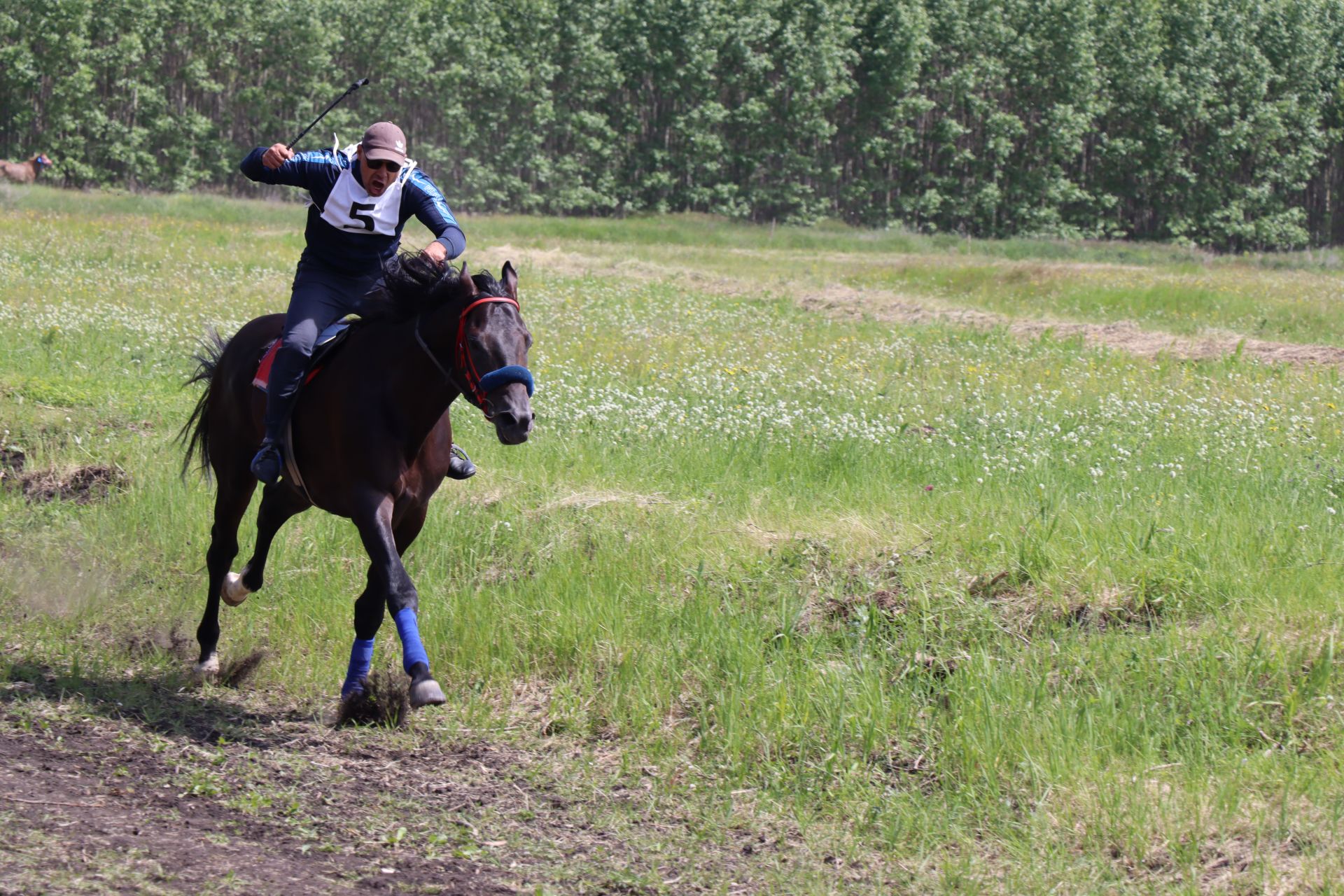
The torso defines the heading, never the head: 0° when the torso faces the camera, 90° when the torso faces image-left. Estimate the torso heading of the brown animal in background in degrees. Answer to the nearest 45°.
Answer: approximately 270°

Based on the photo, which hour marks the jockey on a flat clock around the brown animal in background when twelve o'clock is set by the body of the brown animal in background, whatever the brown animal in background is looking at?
The jockey is roughly at 3 o'clock from the brown animal in background.

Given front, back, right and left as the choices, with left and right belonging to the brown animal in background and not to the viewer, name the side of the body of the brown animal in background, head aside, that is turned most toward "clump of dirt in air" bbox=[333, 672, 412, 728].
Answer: right

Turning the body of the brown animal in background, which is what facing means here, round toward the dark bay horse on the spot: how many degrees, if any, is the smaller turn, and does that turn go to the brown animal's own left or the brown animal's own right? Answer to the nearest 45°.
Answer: approximately 90° to the brown animal's own right

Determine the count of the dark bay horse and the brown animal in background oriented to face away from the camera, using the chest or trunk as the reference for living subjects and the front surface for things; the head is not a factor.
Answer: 0

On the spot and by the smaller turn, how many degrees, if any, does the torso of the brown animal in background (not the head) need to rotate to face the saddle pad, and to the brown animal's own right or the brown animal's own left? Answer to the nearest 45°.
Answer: approximately 90° to the brown animal's own right

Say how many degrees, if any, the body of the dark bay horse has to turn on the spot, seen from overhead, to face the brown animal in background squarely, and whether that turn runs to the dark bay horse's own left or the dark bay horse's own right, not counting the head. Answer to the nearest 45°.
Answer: approximately 135° to the dark bay horse's own left

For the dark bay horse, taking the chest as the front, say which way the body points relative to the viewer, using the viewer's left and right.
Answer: facing the viewer and to the right of the viewer

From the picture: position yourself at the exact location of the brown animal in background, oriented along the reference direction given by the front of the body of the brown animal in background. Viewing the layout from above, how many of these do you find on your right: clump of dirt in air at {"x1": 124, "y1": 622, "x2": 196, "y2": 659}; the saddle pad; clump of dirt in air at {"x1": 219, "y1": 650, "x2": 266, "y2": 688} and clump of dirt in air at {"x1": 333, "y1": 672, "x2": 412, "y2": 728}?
4
